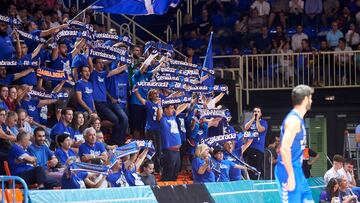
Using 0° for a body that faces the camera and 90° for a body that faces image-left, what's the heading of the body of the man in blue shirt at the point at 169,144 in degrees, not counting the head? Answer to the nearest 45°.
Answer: approximately 315°

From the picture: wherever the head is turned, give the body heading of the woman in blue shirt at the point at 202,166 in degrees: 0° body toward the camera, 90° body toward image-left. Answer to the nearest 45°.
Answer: approximately 315°
